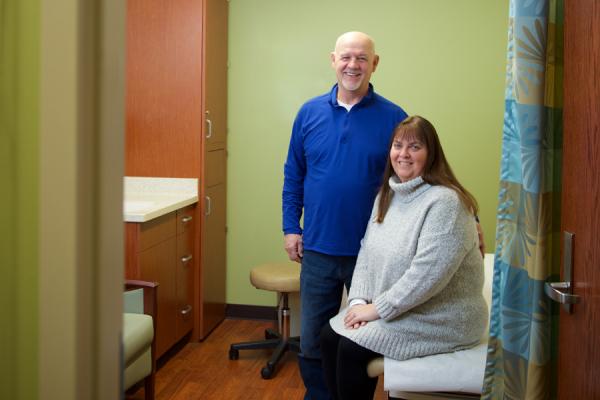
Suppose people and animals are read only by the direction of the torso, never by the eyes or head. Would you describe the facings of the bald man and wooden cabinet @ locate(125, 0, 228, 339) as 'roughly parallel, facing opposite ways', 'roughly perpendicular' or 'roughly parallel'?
roughly perpendicular

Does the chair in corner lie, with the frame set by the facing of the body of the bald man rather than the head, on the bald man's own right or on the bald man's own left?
on the bald man's own right

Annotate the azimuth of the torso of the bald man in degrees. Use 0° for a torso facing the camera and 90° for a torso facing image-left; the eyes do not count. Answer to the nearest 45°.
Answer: approximately 0°

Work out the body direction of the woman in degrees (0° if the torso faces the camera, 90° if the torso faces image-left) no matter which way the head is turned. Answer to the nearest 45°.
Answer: approximately 45°

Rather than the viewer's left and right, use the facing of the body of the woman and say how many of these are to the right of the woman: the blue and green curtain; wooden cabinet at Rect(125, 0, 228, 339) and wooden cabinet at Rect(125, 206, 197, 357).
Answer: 2

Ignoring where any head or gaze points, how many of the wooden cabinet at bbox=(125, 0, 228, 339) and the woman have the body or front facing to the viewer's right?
1

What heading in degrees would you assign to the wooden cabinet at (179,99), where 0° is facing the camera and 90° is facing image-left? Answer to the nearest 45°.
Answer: approximately 270°

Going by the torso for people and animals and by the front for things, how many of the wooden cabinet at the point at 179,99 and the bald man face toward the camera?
1
